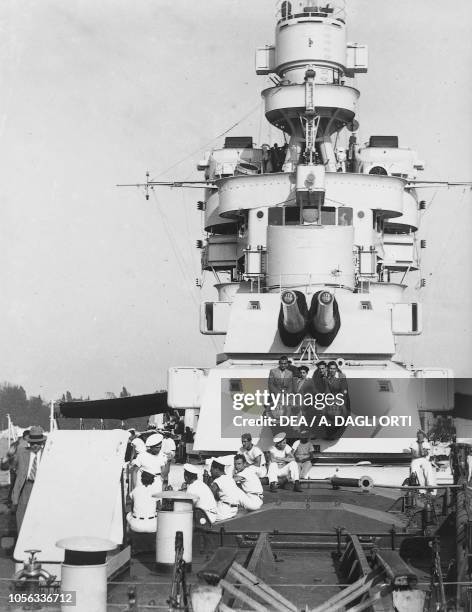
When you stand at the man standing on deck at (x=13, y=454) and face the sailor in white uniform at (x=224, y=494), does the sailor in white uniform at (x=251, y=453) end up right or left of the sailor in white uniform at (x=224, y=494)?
left

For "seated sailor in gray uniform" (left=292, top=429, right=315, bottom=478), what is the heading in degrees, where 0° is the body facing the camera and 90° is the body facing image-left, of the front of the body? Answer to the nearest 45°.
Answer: approximately 0°

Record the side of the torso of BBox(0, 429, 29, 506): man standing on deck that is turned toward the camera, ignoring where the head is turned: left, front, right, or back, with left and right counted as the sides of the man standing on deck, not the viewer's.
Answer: right

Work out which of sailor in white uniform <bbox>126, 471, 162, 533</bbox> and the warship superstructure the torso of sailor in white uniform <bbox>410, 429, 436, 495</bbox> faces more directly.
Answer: the sailor in white uniform

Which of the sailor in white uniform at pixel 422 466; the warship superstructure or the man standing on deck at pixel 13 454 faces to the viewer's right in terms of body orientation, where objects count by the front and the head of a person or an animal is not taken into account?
the man standing on deck

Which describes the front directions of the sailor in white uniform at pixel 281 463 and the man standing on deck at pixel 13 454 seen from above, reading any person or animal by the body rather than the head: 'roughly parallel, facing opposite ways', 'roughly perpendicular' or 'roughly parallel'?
roughly perpendicular
